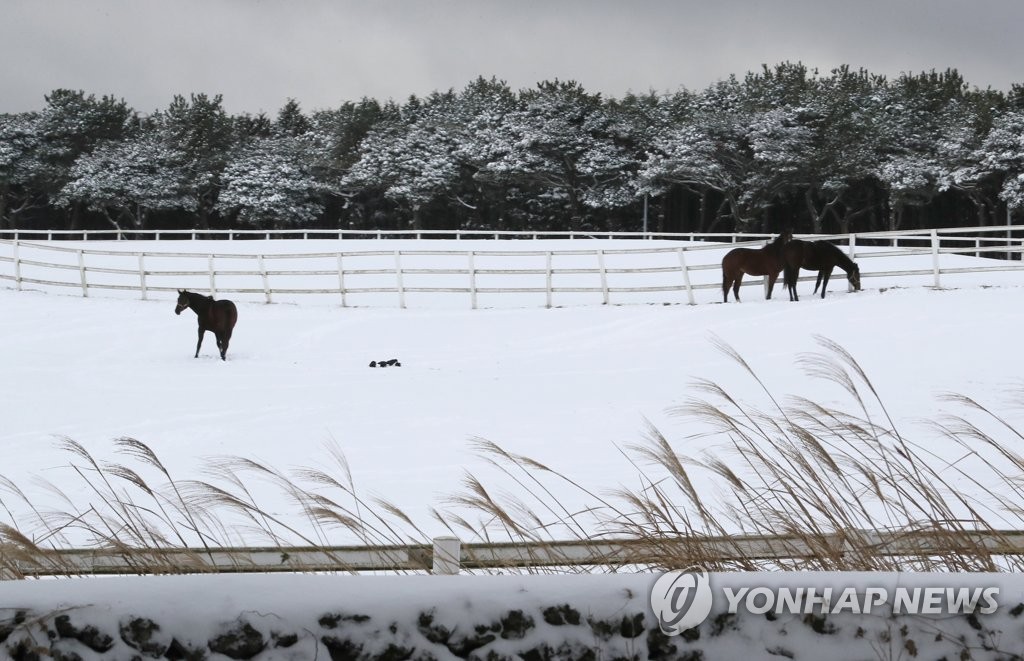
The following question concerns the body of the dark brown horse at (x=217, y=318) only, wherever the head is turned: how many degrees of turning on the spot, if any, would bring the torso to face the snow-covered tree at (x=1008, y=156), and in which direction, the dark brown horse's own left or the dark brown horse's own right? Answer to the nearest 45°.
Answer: approximately 90° to the dark brown horse's own right

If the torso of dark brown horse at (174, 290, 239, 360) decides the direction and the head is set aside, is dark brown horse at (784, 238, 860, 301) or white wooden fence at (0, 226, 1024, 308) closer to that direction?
the white wooden fence

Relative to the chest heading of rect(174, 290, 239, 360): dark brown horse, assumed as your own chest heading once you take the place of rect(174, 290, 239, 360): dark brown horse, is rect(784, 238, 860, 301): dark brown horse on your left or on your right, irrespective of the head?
on your right

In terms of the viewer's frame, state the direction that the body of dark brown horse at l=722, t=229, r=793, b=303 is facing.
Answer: to the viewer's right

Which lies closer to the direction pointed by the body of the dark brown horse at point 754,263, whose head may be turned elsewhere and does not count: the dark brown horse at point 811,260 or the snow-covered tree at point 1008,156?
the dark brown horse

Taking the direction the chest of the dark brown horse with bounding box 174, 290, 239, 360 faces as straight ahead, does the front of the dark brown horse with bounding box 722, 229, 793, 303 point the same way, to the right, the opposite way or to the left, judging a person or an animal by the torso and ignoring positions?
the opposite way

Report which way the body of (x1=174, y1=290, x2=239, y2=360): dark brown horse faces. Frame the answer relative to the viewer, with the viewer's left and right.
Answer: facing away from the viewer and to the left of the viewer

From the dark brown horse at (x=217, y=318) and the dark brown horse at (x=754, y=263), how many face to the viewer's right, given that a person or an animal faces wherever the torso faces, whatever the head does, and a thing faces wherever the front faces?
1

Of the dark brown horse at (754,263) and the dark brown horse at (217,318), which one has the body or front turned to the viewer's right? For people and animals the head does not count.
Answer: the dark brown horse at (754,263)
